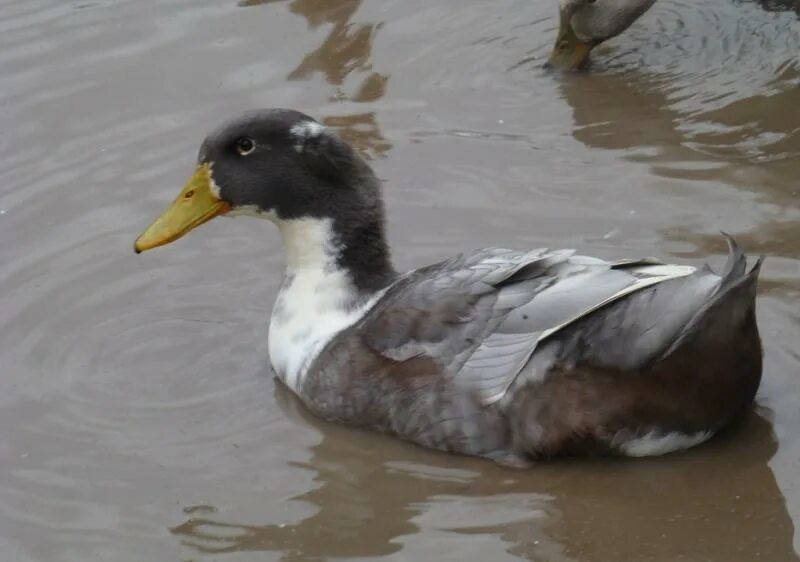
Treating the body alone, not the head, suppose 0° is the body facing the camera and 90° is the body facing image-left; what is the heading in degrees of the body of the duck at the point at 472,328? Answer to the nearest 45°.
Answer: approximately 90°

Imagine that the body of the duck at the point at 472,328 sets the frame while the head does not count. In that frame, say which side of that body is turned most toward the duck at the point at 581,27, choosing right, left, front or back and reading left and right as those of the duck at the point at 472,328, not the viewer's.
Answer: right
